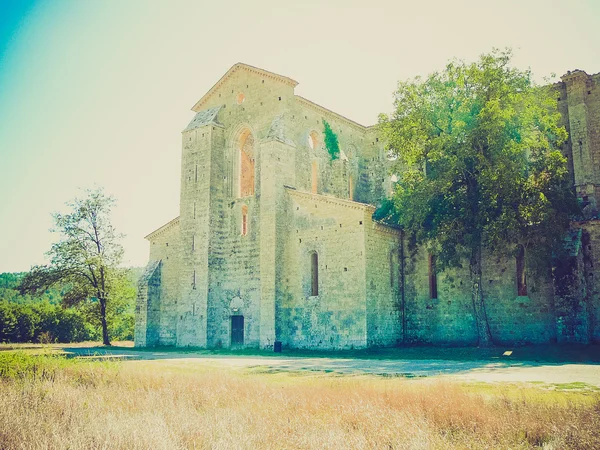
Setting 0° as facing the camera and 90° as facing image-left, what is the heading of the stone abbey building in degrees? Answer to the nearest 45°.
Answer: approximately 45°

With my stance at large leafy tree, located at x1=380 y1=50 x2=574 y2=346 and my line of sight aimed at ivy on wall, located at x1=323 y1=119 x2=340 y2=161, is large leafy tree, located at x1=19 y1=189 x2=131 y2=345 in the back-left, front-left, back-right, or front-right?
front-left

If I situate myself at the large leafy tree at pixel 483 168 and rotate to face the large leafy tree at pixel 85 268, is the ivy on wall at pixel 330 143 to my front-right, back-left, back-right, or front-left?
front-right

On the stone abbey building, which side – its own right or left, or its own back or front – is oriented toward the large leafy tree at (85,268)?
right
